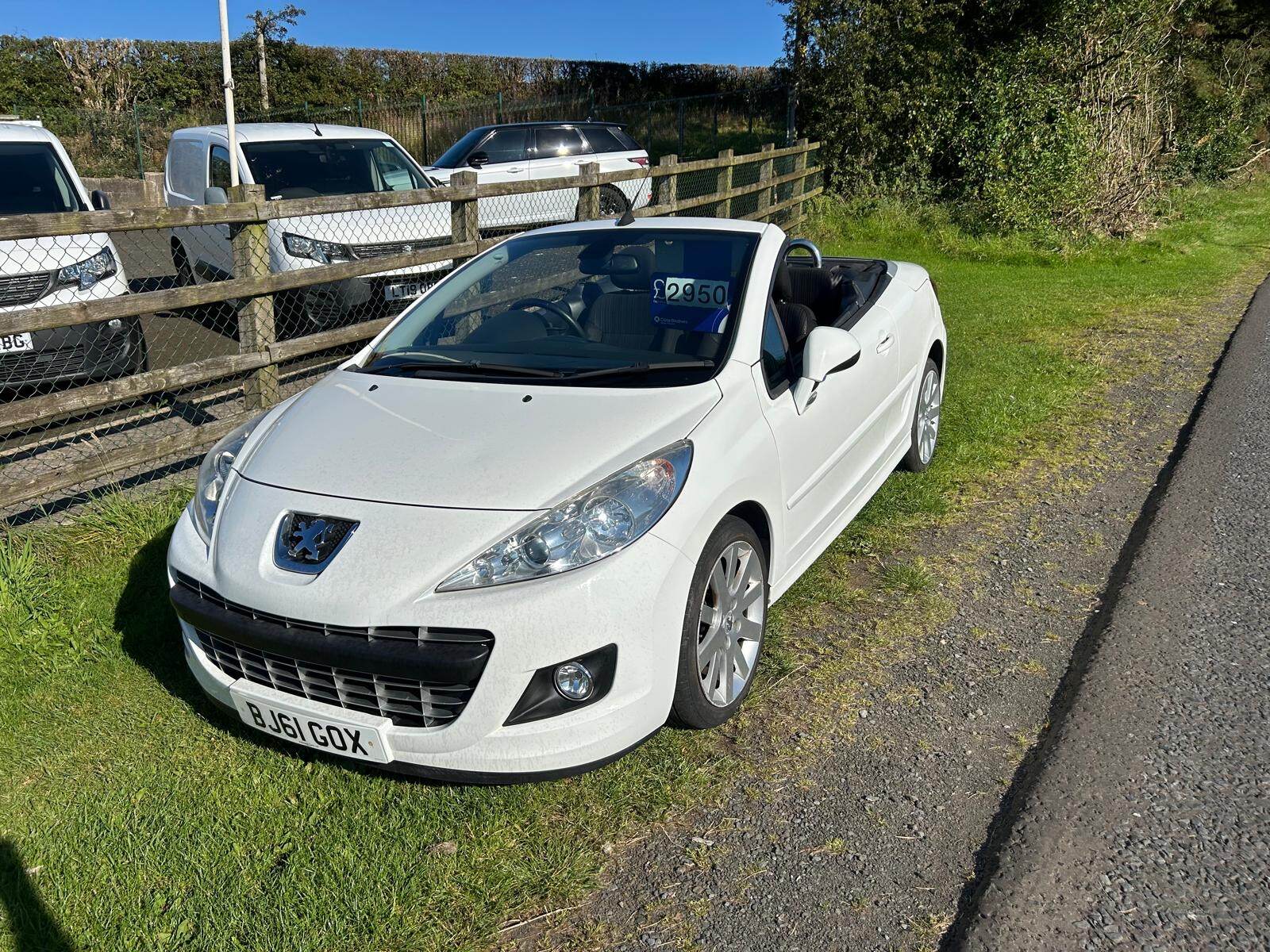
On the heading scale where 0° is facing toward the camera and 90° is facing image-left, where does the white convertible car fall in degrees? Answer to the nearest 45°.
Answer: approximately 45°

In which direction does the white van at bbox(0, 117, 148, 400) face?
toward the camera

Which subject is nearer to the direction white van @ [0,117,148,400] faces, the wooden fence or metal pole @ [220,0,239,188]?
the wooden fence

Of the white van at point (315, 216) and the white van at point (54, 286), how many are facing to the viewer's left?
0

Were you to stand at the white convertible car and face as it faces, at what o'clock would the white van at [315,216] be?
The white van is roughly at 4 o'clock from the white convertible car.

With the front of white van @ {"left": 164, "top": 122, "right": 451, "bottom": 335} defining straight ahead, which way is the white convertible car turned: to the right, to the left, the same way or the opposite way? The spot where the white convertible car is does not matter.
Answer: to the right

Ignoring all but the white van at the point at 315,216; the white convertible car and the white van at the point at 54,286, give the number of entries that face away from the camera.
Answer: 0

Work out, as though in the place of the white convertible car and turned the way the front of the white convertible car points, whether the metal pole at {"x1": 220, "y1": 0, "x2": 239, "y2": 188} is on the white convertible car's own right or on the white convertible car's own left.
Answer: on the white convertible car's own right

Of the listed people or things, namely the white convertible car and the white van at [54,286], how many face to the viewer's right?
0

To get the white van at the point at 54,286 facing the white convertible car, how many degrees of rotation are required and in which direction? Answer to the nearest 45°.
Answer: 0° — it already faces it

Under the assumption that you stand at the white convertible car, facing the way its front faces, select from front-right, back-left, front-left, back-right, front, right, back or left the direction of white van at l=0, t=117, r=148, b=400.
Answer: right

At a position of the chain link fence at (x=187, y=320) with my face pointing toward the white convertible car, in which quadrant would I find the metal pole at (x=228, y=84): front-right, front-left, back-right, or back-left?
back-left
